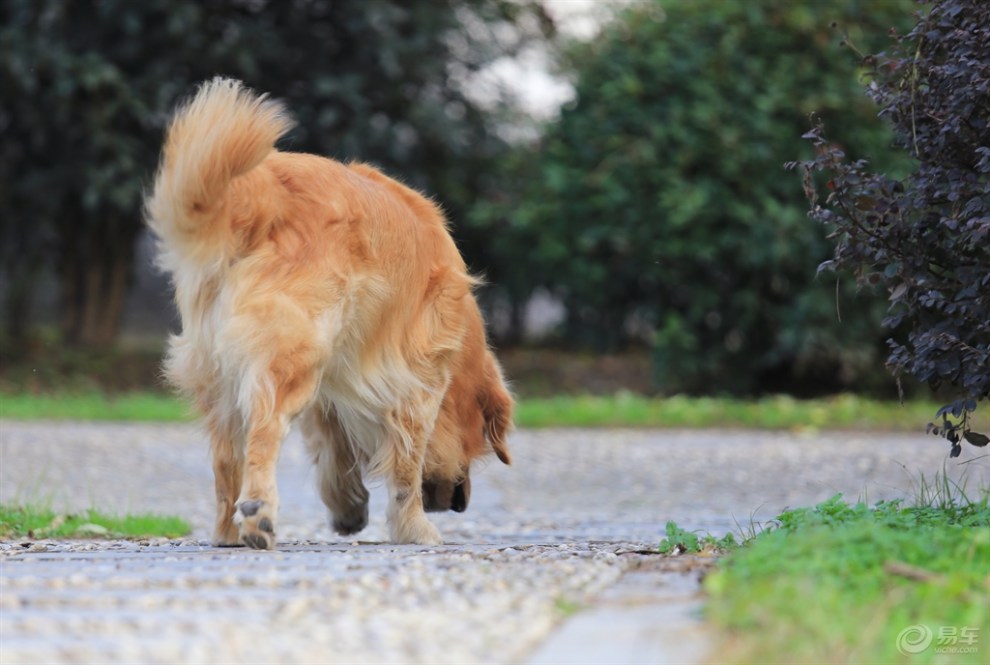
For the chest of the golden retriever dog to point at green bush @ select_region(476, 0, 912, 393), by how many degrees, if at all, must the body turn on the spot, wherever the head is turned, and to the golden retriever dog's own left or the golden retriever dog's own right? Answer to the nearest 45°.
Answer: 0° — it already faces it

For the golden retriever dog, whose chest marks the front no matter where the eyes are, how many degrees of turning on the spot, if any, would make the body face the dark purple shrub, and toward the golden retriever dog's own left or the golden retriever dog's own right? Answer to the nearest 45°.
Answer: approximately 45° to the golden retriever dog's own right

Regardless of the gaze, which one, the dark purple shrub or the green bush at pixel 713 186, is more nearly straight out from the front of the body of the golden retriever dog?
the green bush

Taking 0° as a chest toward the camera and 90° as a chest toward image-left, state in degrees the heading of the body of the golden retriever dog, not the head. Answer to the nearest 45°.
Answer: approximately 225°
